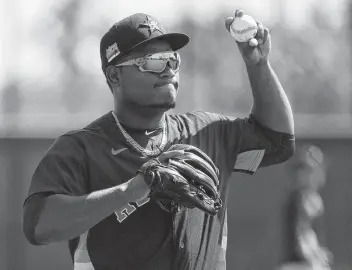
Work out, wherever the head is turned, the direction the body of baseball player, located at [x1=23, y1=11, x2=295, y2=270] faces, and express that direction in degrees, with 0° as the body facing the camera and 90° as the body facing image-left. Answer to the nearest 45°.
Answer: approximately 315°

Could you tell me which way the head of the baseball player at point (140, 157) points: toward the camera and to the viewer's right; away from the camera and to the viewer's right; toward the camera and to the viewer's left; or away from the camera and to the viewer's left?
toward the camera and to the viewer's right
